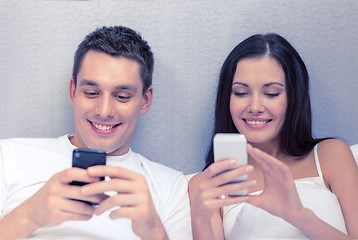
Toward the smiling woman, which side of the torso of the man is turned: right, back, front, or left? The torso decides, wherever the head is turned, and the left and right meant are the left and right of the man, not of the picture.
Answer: left

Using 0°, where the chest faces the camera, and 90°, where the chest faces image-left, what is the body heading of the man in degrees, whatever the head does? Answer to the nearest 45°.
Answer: approximately 0°
